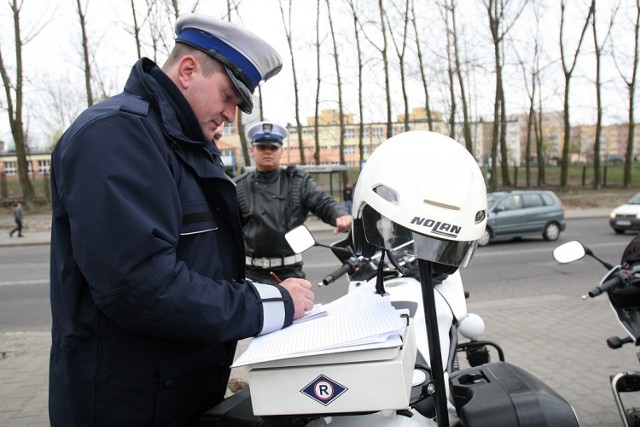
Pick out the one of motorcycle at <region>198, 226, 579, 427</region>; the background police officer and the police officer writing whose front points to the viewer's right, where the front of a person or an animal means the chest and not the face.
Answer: the police officer writing

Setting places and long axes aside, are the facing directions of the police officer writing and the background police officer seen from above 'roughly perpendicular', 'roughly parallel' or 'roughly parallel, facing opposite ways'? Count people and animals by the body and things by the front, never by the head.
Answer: roughly perpendicular

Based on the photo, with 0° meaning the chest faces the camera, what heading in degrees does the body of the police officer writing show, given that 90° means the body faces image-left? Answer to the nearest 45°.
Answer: approximately 270°

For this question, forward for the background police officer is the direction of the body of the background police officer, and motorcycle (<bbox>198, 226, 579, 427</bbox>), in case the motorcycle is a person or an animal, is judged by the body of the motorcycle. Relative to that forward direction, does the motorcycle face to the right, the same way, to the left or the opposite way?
the opposite way

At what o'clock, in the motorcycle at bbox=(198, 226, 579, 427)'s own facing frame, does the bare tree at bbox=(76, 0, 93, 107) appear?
The bare tree is roughly at 11 o'clock from the motorcycle.

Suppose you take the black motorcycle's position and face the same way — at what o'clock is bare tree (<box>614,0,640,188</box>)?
The bare tree is roughly at 12 o'clock from the black motorcycle.

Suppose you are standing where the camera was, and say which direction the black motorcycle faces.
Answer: facing away from the viewer

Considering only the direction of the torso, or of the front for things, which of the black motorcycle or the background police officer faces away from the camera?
the black motorcycle

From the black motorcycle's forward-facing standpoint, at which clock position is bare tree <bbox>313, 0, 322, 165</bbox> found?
The bare tree is roughly at 11 o'clock from the black motorcycle.

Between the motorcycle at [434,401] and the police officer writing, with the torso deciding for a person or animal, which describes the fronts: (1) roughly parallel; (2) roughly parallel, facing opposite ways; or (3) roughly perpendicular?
roughly perpendicular

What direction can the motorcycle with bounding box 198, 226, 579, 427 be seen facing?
away from the camera
